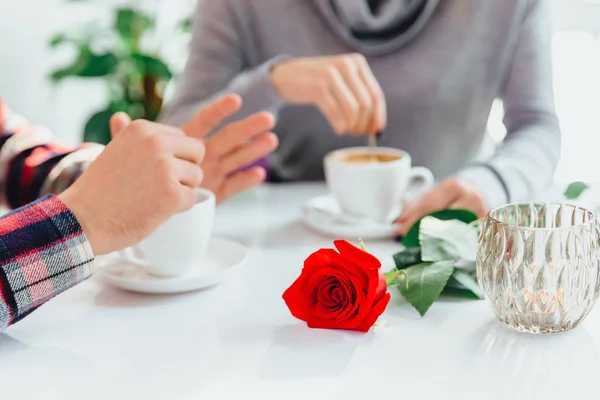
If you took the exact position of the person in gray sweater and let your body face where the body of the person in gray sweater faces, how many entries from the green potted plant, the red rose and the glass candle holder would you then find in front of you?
2

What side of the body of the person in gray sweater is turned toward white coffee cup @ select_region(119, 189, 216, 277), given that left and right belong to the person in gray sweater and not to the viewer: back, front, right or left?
front

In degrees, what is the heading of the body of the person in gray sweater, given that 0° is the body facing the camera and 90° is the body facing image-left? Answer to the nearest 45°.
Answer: approximately 0°

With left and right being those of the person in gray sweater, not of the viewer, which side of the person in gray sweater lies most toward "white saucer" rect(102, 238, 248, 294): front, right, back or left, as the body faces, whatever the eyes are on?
front

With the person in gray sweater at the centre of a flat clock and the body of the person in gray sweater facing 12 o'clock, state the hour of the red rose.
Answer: The red rose is roughly at 12 o'clock from the person in gray sweater.

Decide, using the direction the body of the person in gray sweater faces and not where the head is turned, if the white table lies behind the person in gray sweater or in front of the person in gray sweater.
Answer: in front
